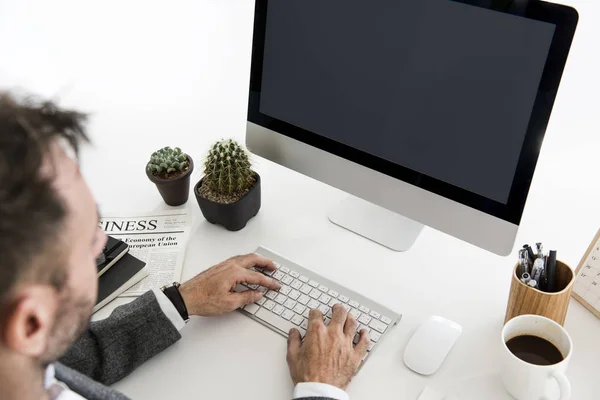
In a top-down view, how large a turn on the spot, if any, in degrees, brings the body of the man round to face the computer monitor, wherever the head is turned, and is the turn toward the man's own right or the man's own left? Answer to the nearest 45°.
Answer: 0° — they already face it

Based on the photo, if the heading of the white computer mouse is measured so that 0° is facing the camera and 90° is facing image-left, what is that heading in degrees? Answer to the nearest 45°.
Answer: approximately 225°

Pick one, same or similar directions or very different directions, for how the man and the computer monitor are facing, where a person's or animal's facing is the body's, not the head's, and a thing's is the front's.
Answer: very different directions

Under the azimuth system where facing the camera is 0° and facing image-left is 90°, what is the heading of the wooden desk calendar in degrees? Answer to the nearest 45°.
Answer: approximately 45°

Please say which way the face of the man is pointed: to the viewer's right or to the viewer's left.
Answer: to the viewer's right

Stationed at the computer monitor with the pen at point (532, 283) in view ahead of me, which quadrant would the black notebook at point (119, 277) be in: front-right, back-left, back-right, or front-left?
back-right

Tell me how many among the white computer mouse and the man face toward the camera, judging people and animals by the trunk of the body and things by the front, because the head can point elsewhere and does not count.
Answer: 0

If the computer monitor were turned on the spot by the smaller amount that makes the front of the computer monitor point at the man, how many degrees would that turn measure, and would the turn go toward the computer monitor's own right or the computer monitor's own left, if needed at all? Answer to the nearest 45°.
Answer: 0° — it already faces them

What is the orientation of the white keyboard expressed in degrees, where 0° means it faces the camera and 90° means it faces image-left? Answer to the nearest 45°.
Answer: approximately 45°

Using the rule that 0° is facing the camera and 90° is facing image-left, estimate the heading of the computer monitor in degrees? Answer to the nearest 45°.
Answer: approximately 45°
